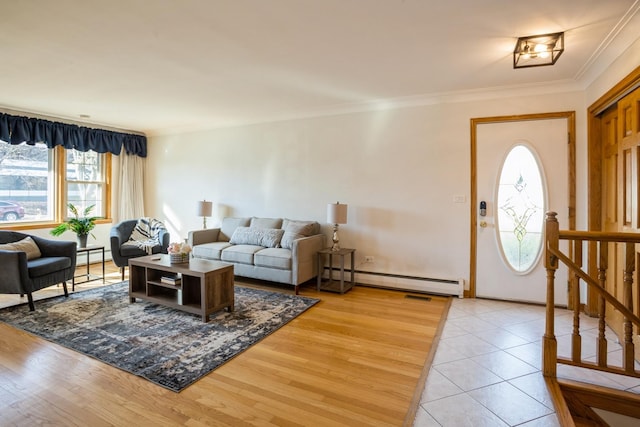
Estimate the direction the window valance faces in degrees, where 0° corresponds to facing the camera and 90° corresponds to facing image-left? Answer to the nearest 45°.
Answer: approximately 315°

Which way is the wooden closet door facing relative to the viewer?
to the viewer's left

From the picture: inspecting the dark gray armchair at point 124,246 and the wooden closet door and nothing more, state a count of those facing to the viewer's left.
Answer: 1

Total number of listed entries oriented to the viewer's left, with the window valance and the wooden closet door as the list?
1

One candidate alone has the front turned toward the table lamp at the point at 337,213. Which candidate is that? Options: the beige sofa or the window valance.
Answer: the window valance

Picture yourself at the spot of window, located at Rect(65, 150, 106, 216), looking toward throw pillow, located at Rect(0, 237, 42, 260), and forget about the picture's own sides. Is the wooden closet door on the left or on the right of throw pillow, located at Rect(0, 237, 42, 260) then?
left

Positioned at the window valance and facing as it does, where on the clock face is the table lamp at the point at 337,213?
The table lamp is roughly at 12 o'clock from the window valance.
